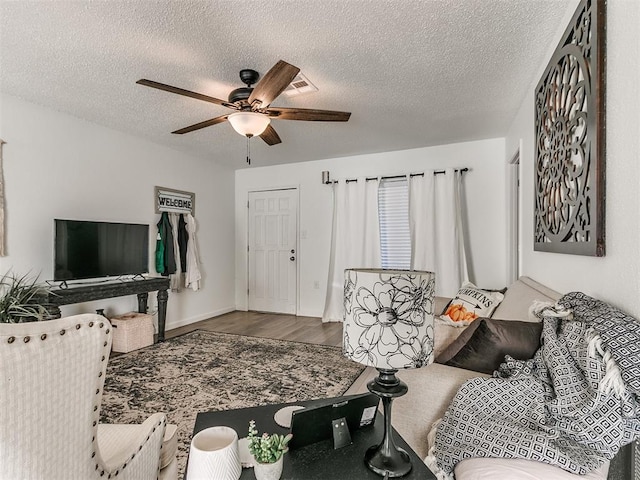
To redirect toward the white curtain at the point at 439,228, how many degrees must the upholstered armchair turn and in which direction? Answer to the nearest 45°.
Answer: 0° — it already faces it

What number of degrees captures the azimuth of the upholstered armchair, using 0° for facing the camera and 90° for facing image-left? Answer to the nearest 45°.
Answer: approximately 225°

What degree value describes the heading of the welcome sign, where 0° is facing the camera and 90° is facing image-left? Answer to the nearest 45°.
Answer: approximately 315°

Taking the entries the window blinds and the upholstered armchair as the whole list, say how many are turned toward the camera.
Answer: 1

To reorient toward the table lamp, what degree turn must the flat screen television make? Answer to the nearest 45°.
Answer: approximately 45° to its right

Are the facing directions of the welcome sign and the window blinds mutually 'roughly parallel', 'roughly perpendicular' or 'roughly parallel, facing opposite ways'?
roughly perpendicular

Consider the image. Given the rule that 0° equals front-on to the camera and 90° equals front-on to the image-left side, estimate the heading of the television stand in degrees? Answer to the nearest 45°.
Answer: approximately 315°

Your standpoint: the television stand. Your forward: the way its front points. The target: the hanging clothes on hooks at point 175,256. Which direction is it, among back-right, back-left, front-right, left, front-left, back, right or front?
left

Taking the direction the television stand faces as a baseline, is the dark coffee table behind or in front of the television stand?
in front

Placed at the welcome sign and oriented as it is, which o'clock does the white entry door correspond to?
The white entry door is roughly at 10 o'clock from the welcome sign.

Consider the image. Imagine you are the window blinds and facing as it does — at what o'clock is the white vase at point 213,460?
The white vase is roughly at 12 o'clock from the window blinds.

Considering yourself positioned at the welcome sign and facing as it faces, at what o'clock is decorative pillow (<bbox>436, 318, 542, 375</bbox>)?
The decorative pillow is roughly at 1 o'clock from the welcome sign.

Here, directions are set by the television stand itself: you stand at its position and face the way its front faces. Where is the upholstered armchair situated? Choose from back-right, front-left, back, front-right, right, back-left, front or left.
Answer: front-right

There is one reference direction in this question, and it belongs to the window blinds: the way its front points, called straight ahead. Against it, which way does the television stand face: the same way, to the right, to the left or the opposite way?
to the left
